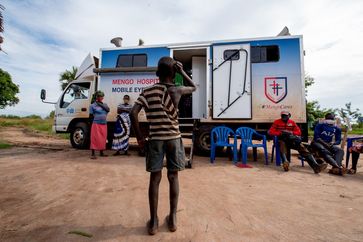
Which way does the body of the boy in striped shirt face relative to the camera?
away from the camera

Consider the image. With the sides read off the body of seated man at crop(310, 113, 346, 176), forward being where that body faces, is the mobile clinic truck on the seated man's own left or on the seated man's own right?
on the seated man's own right

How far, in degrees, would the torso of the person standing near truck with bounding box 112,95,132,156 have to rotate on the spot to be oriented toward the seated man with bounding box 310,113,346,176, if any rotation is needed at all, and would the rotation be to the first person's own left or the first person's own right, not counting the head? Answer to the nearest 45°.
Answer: approximately 45° to the first person's own left

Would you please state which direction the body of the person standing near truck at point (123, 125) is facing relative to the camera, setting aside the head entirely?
toward the camera

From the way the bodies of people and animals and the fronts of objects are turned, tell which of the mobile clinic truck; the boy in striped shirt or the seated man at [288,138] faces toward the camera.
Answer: the seated man

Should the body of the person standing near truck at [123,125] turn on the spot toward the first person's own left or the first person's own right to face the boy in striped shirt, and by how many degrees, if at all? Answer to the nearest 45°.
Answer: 0° — they already face them

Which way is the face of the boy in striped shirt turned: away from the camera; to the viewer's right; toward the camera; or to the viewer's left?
away from the camera

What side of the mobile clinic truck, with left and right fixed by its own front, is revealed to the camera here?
left

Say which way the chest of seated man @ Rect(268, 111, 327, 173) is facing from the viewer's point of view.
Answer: toward the camera

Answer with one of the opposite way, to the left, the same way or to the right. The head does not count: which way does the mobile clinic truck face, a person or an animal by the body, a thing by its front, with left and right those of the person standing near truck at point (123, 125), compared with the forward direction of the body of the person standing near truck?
to the right

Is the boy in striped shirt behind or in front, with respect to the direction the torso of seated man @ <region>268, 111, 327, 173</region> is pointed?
in front
